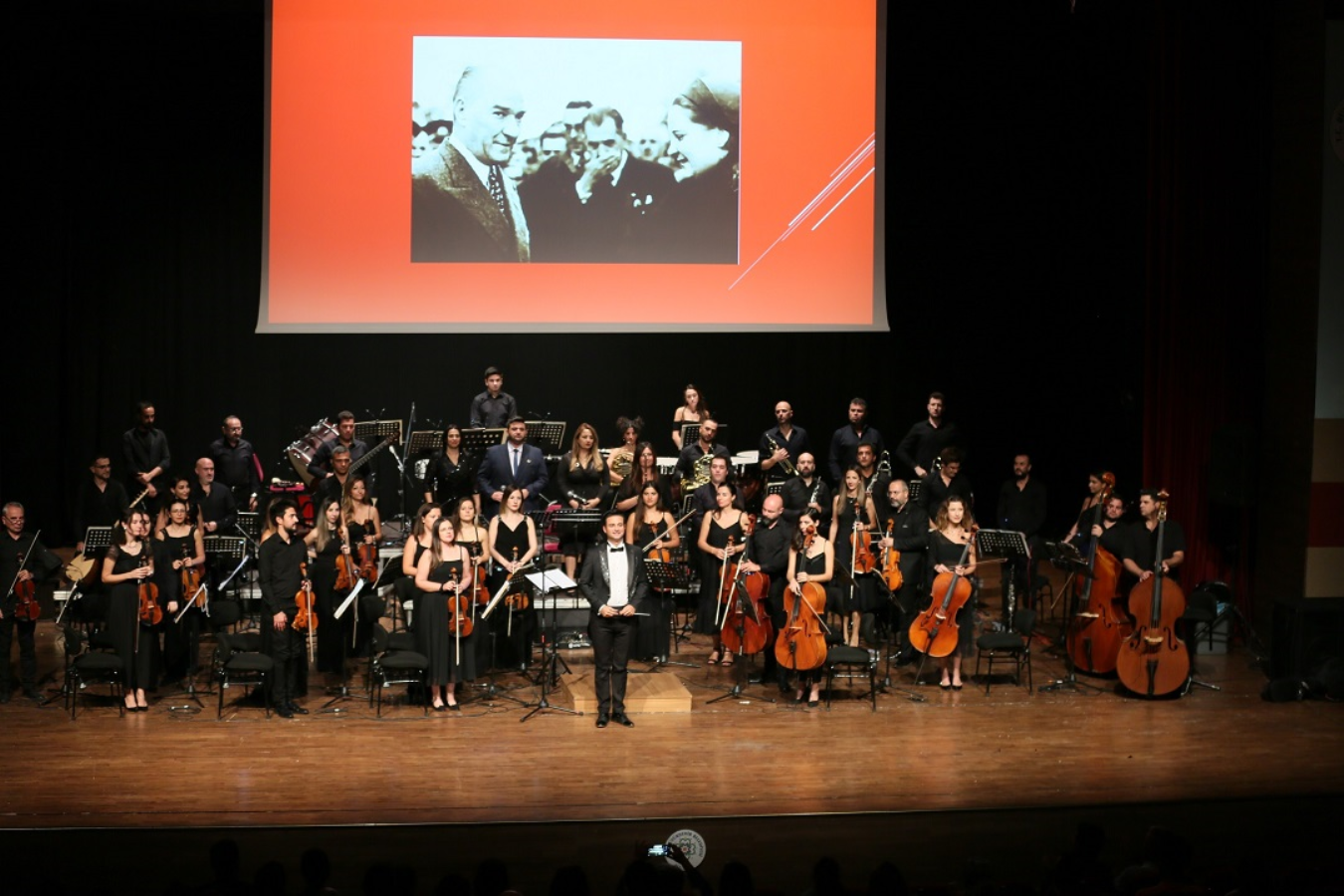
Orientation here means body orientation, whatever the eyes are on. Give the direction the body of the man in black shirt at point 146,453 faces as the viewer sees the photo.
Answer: toward the camera

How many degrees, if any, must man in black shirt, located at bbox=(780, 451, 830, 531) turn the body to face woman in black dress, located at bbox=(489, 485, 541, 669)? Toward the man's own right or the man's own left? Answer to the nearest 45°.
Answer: approximately 45° to the man's own right

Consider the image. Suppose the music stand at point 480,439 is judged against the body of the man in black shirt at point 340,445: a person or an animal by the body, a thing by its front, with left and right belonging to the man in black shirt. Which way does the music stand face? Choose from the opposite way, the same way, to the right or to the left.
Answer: the opposite way

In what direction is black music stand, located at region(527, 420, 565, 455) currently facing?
away from the camera

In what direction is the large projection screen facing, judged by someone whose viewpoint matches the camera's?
facing the viewer

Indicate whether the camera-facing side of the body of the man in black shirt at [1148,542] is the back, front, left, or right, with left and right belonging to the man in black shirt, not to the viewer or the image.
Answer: front

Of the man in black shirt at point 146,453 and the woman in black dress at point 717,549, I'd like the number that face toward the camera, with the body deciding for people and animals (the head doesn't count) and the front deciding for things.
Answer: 2

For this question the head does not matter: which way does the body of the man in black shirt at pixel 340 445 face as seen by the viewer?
toward the camera

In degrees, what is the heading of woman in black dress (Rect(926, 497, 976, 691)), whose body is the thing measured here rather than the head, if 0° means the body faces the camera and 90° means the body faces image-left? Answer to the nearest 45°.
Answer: approximately 0°

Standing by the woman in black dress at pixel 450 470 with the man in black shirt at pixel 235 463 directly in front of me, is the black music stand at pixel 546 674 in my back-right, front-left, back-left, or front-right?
back-left

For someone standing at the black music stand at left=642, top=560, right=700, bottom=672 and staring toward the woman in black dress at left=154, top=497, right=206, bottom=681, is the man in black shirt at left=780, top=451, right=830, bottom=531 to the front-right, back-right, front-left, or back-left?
back-right

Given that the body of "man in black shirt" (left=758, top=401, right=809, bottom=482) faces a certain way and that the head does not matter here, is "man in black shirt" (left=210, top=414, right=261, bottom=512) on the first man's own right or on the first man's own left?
on the first man's own right

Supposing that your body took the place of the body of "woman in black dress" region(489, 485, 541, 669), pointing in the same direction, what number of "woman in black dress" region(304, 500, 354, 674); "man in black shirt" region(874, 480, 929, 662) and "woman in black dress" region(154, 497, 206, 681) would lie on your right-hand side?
2

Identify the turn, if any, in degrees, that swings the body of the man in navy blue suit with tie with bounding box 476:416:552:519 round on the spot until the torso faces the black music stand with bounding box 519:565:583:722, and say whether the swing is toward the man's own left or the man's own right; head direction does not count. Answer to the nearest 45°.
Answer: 0° — they already face it

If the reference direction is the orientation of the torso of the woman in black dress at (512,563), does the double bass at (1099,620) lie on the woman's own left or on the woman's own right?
on the woman's own left

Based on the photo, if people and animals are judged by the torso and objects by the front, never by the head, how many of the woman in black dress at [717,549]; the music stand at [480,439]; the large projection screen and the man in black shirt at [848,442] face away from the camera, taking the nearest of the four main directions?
1

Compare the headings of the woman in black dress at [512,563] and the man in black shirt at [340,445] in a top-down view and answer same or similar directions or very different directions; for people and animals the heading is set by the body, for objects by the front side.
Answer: same or similar directions
